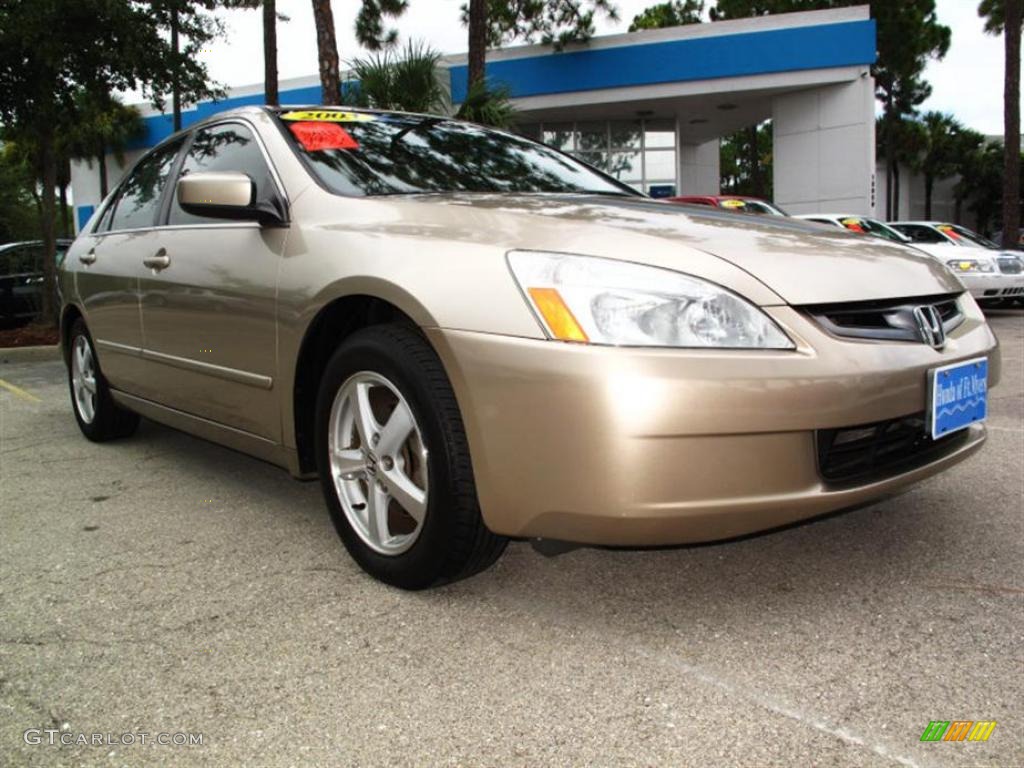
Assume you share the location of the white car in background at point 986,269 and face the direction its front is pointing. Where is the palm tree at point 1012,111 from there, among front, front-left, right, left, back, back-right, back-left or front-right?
back-left

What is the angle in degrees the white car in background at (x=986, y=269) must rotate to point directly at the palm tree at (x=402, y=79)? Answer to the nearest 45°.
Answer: approximately 135° to its right

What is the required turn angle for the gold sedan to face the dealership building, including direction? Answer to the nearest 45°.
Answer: approximately 135° to its left

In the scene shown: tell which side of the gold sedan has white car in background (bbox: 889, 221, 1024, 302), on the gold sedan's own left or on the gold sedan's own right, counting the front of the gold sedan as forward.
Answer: on the gold sedan's own left

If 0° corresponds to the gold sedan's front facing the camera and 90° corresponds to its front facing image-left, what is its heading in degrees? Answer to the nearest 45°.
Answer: approximately 315°

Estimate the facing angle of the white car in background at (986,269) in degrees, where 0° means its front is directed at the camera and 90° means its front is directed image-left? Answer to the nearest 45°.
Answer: approximately 315°

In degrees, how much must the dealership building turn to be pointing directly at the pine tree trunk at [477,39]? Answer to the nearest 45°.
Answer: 0° — it already faces it

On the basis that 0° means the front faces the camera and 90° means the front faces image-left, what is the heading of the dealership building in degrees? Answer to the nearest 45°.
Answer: approximately 45°

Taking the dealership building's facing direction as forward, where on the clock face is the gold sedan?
The gold sedan is roughly at 11 o'clock from the dealership building.

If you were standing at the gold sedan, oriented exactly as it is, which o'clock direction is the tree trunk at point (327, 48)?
The tree trunk is roughly at 7 o'clock from the gold sedan.

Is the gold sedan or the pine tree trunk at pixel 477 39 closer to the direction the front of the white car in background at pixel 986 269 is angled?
the gold sedan
